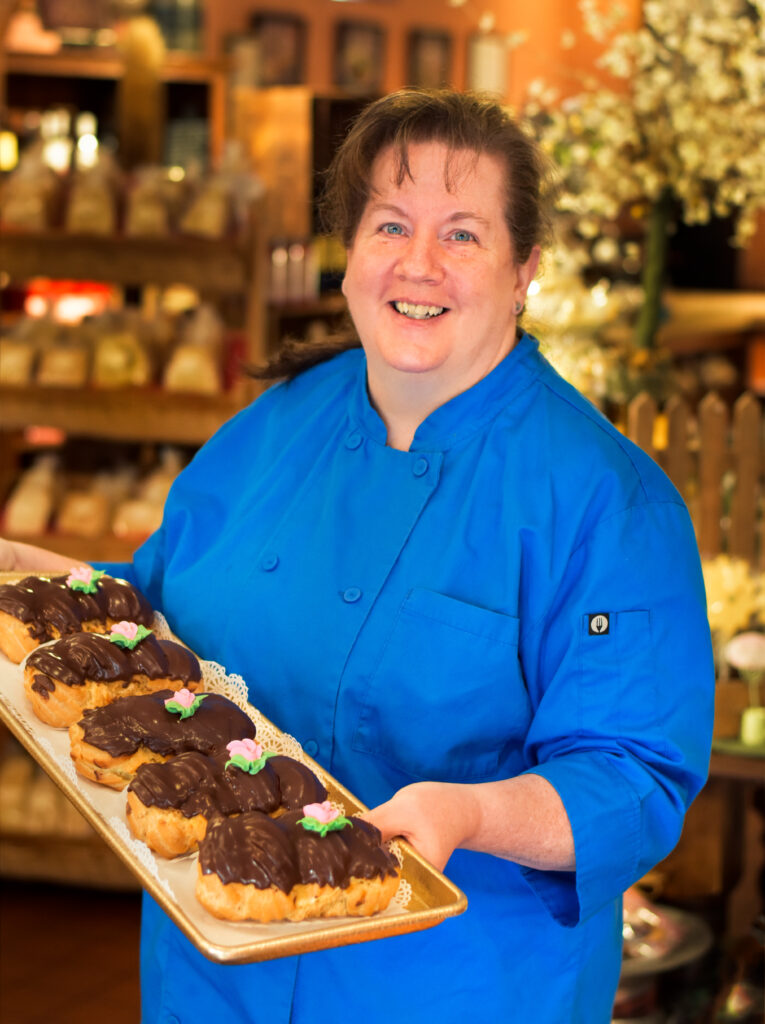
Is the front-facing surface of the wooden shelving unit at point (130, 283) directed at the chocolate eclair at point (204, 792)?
yes

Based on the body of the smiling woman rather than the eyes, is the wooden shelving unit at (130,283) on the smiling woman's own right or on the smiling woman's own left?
on the smiling woman's own right

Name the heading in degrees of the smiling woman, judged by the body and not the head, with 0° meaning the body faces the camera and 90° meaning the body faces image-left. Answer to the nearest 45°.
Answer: approximately 45°

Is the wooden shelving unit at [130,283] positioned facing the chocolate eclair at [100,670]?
yes

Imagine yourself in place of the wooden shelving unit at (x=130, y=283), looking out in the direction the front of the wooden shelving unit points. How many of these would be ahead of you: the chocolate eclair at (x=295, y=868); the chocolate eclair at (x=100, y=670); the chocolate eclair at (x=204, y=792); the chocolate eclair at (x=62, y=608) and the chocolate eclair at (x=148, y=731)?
5
